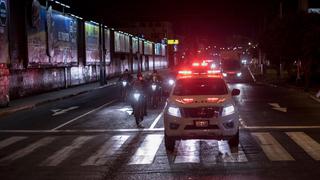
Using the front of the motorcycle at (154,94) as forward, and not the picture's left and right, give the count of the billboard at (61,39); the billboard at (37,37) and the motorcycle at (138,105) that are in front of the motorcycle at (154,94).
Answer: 1

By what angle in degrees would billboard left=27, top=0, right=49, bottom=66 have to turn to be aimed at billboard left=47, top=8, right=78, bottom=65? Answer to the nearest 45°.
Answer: approximately 135° to its left

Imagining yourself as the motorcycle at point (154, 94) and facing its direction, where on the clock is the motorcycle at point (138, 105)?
the motorcycle at point (138, 105) is roughly at 12 o'clock from the motorcycle at point (154, 94).

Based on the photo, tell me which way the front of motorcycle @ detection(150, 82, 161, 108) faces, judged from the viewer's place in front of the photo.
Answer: facing the viewer

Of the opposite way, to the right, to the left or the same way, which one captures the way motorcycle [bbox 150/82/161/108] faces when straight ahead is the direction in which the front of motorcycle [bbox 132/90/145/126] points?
the same way

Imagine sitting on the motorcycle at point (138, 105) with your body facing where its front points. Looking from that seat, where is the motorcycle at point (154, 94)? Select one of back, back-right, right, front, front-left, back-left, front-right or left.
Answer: back

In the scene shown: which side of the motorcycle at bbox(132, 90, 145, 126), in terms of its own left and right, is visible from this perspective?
front

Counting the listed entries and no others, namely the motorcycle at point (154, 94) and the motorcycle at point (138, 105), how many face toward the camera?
2

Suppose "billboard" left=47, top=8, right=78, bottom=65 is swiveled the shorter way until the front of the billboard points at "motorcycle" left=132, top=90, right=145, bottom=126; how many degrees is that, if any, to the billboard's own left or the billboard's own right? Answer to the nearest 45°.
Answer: approximately 45° to the billboard's own right

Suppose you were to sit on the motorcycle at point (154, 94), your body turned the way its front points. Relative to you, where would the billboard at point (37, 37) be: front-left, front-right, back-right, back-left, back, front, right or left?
back-right

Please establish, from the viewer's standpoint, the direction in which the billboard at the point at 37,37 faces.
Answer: facing the viewer and to the right of the viewer
